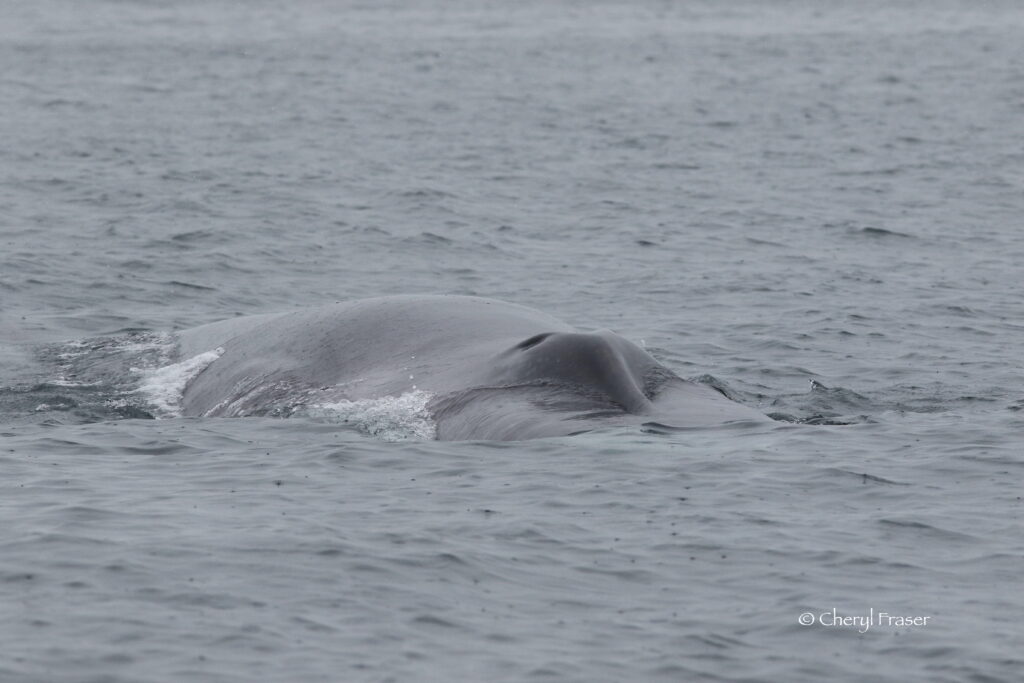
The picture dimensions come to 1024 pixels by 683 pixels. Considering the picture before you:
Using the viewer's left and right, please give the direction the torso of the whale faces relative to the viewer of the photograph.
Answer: facing the viewer and to the right of the viewer
